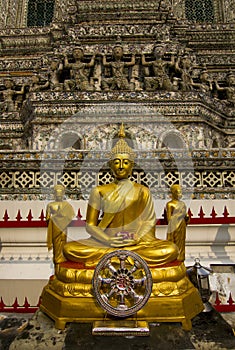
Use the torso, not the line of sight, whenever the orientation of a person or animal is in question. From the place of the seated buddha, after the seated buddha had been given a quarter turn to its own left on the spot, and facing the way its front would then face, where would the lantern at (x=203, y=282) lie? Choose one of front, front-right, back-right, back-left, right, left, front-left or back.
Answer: front

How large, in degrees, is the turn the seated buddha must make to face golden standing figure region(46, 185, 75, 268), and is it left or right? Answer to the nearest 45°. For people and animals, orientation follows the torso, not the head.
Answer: approximately 90° to its right

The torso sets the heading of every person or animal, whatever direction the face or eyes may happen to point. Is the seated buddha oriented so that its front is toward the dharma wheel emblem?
yes

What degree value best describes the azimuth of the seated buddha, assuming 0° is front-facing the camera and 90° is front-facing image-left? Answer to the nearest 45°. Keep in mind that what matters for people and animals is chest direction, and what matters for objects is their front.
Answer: approximately 0°
